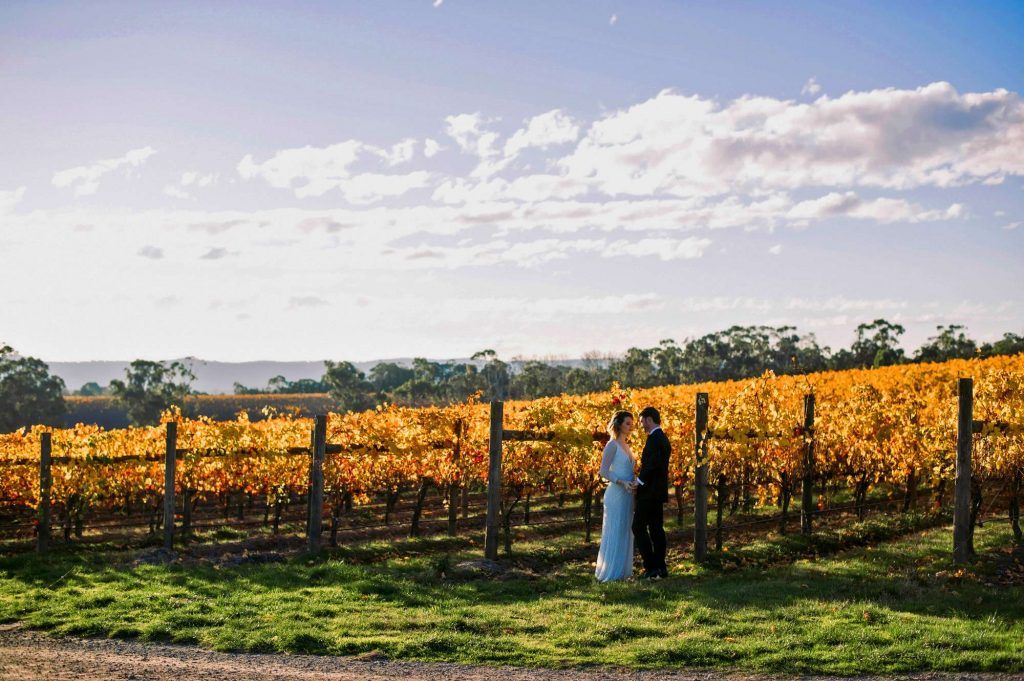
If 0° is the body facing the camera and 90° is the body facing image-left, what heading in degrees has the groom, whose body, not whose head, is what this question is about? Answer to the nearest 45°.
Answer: approximately 90°

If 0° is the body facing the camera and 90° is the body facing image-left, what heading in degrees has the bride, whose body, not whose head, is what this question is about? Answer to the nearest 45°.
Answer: approximately 315°

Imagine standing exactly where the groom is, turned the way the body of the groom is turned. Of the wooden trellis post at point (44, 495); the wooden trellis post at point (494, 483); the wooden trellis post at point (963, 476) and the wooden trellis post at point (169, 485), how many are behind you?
1

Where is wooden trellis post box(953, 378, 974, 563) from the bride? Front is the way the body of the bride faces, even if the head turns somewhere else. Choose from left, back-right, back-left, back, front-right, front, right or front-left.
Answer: front-left

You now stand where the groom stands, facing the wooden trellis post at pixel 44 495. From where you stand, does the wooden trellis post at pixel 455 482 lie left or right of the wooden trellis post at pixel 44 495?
right

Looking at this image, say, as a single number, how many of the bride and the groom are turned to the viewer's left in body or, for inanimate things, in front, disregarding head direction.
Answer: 1

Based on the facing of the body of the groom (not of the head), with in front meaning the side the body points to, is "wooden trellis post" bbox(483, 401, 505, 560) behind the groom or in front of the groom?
in front

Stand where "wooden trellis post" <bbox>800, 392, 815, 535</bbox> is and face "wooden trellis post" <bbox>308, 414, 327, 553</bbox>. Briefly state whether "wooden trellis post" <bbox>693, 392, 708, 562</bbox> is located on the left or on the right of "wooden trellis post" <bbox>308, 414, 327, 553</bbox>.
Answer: left

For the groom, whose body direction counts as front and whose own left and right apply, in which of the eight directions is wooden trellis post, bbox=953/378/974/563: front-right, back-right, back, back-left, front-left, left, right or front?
back

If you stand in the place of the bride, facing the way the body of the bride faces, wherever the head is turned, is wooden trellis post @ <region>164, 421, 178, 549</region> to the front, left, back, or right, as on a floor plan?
back
